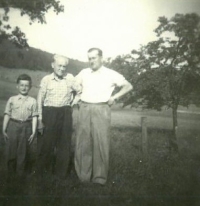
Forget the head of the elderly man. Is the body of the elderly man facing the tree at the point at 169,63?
no

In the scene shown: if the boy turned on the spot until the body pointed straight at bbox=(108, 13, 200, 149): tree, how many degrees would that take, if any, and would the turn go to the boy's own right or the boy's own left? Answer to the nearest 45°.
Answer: approximately 90° to the boy's own left

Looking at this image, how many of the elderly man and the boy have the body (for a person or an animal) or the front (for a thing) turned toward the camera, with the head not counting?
2

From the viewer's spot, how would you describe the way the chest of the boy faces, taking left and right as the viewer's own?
facing the viewer

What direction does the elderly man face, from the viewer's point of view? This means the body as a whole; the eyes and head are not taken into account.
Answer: toward the camera

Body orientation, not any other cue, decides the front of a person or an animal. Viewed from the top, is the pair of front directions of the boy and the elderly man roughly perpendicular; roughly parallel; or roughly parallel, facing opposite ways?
roughly parallel
